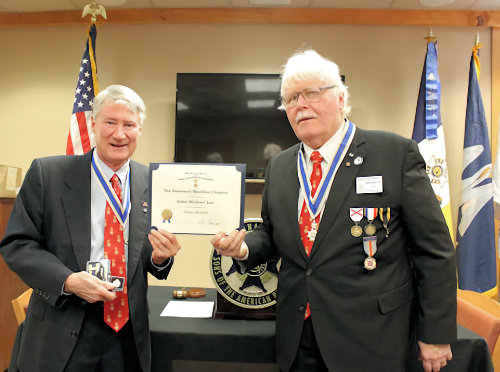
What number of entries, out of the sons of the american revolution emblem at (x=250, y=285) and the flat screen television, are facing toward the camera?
2

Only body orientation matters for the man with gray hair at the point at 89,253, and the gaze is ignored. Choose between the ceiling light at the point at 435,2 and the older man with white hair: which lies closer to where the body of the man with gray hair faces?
the older man with white hair

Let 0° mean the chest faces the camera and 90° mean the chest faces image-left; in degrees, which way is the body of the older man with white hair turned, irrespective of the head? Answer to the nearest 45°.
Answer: approximately 45°

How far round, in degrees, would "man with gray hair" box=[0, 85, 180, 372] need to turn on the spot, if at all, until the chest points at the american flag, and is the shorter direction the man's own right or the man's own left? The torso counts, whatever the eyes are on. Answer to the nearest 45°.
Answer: approximately 135° to the man's own left

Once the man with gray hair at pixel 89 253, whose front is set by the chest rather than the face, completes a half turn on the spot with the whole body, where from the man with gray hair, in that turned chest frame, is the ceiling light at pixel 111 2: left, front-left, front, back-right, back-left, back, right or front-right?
front-right

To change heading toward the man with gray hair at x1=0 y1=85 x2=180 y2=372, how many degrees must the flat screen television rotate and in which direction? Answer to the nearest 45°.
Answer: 0° — it already faces them

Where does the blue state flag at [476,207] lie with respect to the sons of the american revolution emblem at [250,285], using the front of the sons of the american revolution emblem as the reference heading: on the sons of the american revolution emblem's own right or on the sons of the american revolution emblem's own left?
on the sons of the american revolution emblem's own left

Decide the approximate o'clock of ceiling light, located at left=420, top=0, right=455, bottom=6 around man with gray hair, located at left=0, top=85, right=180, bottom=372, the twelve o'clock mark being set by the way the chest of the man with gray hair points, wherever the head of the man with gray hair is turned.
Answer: The ceiling light is roughly at 10 o'clock from the man with gray hair.

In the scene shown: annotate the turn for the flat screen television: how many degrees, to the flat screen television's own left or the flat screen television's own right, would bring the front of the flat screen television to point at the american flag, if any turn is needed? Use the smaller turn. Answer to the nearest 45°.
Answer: approximately 90° to the flat screen television's own right

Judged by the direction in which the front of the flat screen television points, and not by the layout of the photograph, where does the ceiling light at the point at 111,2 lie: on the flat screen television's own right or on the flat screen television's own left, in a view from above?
on the flat screen television's own right

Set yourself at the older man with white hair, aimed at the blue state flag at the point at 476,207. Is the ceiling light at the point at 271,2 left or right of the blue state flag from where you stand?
left

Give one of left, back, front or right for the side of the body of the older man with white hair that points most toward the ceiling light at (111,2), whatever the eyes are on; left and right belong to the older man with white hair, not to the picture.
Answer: right
